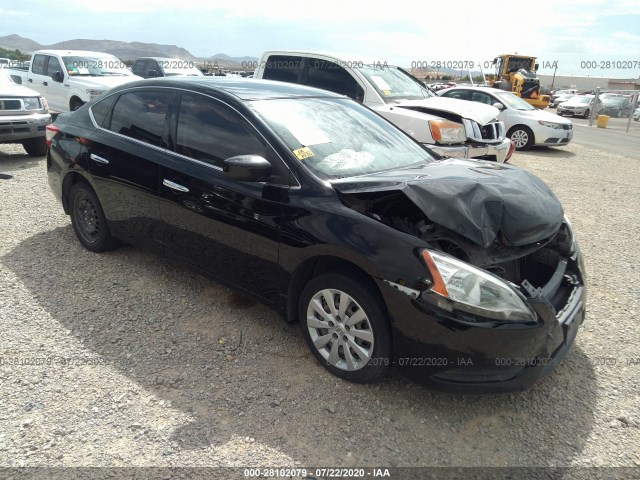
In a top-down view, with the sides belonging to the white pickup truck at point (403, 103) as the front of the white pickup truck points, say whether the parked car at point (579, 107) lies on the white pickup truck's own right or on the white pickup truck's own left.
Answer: on the white pickup truck's own left

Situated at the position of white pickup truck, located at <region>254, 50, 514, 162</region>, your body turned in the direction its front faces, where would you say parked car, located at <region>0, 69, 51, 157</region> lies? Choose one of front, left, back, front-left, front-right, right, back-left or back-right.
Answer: back-right

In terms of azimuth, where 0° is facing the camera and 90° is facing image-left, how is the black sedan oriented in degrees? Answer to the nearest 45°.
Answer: approximately 315°

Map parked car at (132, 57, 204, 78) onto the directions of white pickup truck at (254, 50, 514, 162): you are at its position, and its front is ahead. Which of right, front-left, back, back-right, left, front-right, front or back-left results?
back

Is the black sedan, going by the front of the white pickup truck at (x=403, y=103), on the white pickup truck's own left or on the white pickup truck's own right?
on the white pickup truck's own right

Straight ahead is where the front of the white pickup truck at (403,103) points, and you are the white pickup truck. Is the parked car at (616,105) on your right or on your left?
on your left

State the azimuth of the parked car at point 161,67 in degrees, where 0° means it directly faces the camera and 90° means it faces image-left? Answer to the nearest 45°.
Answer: approximately 315°

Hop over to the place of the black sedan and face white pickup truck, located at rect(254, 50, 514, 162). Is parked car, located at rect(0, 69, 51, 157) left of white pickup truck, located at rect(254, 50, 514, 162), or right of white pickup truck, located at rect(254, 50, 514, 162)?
left
